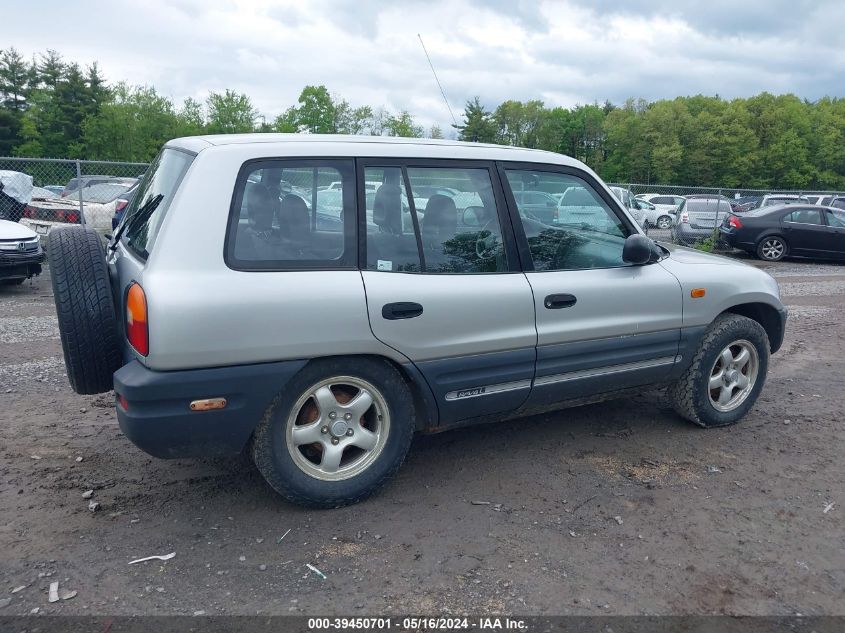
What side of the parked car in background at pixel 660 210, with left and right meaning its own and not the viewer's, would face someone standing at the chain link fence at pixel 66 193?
front

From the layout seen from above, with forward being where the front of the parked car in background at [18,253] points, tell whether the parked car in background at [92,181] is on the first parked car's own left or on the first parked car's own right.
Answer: on the first parked car's own left

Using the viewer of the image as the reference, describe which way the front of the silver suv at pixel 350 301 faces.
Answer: facing away from the viewer and to the right of the viewer

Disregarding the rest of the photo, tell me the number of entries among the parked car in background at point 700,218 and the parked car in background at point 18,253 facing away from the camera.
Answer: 1

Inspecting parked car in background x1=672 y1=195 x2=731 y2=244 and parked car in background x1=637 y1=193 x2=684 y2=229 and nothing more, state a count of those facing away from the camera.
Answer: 1

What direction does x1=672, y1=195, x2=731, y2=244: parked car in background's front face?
away from the camera

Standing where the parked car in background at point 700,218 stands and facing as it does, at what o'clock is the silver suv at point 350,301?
The silver suv is roughly at 6 o'clock from the parked car in background.

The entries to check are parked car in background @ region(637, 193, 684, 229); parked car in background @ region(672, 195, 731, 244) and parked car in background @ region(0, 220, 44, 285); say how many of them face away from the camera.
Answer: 1

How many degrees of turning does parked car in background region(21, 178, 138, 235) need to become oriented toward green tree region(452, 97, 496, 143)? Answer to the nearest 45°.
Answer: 0° — it already faces it

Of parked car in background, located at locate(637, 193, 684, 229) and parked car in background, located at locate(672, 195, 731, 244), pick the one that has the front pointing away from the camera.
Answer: parked car in background, located at locate(672, 195, 731, 244)

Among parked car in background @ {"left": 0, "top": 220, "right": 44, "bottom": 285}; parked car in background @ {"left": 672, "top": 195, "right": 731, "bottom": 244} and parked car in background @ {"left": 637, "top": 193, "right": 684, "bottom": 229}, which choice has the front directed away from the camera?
parked car in background @ {"left": 672, "top": 195, "right": 731, "bottom": 244}
